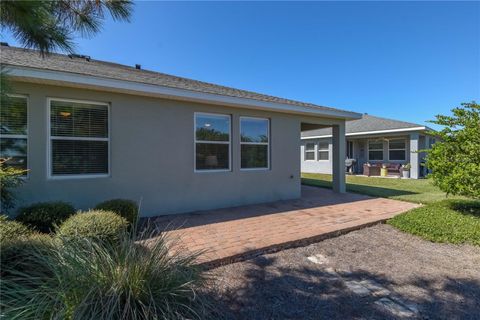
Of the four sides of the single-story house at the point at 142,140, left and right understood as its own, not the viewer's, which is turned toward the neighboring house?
right

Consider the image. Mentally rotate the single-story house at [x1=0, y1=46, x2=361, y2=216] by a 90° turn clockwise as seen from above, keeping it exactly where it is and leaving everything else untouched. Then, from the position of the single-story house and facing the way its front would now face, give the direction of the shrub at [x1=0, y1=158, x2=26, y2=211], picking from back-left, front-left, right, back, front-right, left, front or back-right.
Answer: back

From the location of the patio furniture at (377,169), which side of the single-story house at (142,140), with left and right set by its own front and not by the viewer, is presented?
right

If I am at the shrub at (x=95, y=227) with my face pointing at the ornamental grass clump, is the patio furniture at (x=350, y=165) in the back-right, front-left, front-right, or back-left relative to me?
back-left

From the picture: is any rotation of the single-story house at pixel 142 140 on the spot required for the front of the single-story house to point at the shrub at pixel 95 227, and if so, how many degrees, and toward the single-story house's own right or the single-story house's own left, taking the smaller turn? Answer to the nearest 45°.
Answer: approximately 135° to the single-story house's own left
